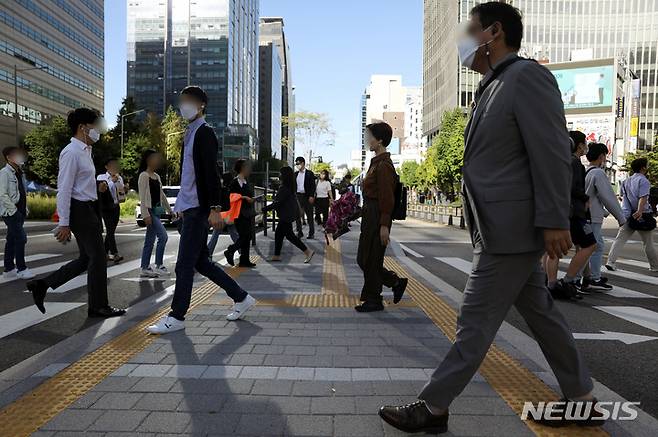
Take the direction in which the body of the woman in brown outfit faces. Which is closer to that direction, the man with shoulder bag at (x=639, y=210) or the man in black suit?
the man in black suit

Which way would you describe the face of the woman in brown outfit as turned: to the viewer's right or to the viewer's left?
to the viewer's left

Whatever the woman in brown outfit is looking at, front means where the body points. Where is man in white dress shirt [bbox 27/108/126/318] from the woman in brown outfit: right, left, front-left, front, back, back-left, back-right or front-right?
front

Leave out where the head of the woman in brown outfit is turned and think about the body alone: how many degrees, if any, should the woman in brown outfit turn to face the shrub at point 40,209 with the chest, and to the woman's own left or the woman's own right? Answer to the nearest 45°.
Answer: approximately 45° to the woman's own right

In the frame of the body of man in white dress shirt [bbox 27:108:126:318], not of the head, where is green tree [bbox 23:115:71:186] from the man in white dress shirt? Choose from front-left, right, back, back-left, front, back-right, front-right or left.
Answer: left

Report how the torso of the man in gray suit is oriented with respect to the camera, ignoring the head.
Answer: to the viewer's left

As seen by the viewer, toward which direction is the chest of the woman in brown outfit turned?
to the viewer's left

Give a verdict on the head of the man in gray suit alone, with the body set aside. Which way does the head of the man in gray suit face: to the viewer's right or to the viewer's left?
to the viewer's left

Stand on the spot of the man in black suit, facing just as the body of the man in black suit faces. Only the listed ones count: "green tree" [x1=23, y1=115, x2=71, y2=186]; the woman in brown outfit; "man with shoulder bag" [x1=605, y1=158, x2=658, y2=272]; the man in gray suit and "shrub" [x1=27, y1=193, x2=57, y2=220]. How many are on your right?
2
